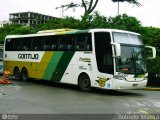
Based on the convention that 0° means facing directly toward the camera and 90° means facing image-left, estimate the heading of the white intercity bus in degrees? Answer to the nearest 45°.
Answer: approximately 315°
